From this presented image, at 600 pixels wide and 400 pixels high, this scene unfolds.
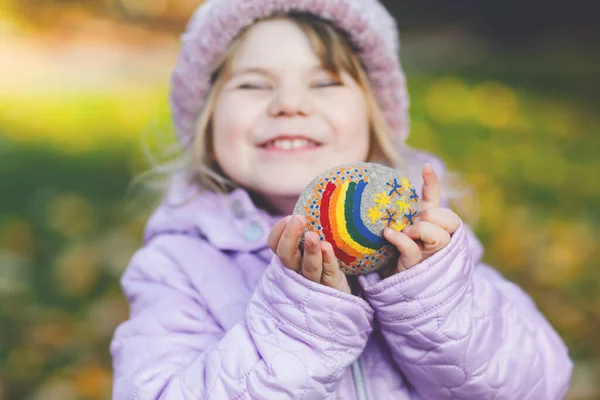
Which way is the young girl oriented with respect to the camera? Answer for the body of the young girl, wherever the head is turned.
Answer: toward the camera
